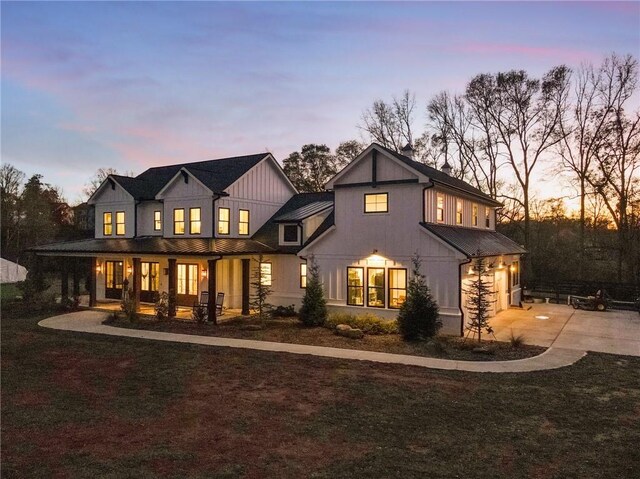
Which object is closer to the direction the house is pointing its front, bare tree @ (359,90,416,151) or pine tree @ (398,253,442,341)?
the pine tree

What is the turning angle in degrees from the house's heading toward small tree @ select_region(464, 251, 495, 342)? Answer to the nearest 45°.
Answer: approximately 90° to its left

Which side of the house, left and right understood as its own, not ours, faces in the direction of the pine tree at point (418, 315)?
left

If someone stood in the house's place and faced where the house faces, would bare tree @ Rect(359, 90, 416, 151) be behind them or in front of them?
behind

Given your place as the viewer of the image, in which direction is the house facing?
facing the viewer and to the left of the viewer

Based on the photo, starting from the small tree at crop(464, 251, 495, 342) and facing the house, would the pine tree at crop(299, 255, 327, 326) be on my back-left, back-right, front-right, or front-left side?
front-left
